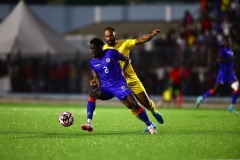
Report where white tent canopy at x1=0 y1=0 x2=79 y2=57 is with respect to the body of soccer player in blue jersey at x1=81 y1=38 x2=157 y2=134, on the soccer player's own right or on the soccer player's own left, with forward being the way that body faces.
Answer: on the soccer player's own right

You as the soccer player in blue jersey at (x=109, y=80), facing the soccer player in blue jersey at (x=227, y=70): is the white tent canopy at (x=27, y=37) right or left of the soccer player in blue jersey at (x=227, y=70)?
left

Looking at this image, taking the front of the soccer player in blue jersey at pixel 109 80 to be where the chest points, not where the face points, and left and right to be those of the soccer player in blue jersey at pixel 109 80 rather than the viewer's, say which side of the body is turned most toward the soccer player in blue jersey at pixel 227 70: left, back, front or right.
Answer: back

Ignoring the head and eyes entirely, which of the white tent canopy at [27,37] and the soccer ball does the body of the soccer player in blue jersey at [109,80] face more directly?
the soccer ball

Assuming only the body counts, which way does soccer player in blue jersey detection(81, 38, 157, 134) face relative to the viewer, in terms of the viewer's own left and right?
facing the viewer and to the left of the viewer

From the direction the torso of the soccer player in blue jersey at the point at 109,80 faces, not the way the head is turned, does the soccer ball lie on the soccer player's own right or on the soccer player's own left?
on the soccer player's own right
